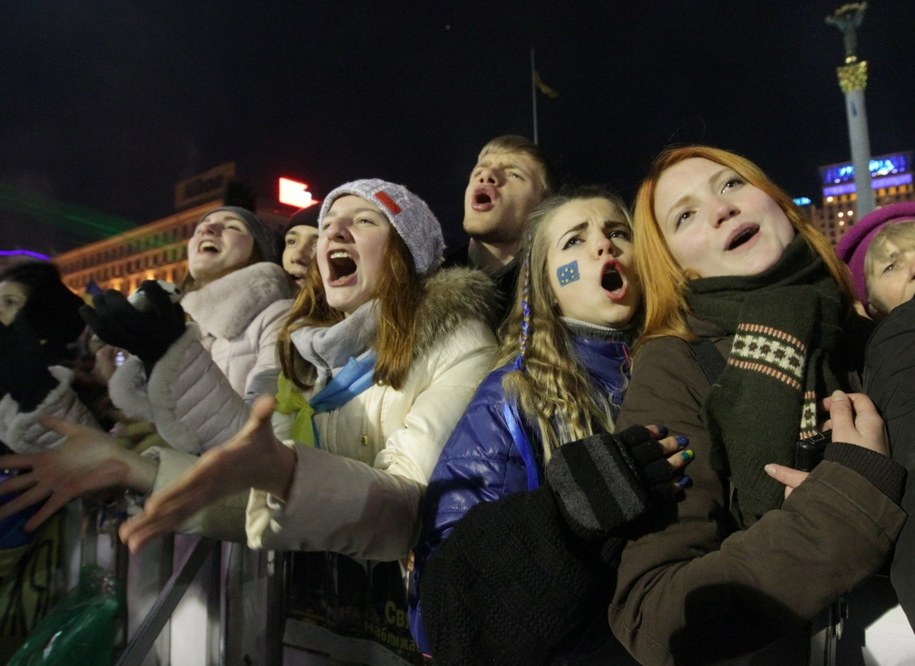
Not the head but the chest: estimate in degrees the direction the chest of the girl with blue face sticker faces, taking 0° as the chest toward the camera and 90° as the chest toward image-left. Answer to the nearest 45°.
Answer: approximately 315°

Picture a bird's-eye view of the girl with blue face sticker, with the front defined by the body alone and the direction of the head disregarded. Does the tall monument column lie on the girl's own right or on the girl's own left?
on the girl's own left

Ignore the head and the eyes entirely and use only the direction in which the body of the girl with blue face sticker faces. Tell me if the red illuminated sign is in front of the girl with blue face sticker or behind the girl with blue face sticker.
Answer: behind

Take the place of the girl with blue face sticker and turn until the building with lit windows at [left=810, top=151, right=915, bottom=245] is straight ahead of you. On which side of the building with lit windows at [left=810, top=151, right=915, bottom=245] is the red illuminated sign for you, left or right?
left

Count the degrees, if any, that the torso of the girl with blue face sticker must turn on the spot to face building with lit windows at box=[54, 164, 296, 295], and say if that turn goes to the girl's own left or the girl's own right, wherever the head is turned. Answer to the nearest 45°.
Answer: approximately 180°

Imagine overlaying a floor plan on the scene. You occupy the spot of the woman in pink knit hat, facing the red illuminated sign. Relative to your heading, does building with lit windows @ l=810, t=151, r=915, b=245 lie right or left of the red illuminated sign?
right

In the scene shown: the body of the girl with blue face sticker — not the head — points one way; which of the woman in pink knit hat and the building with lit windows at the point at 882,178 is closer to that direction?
the woman in pink knit hat
